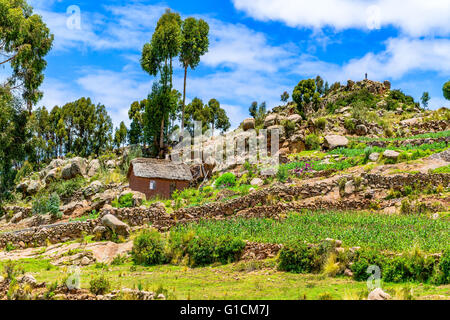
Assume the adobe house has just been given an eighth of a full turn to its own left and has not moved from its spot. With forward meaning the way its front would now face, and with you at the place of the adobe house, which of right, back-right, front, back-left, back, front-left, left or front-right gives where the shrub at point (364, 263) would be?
front-right

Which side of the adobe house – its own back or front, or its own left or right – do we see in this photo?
front

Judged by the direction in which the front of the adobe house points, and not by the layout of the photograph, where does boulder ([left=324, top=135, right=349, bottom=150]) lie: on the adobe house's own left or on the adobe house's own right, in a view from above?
on the adobe house's own left

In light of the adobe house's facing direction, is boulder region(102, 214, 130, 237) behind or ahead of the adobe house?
ahead

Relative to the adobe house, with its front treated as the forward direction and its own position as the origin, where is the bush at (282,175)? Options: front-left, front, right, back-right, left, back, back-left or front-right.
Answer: front-left

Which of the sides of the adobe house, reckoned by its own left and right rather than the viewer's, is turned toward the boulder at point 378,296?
front

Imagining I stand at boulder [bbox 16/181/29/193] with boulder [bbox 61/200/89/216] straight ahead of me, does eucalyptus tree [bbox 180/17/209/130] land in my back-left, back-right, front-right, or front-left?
front-left

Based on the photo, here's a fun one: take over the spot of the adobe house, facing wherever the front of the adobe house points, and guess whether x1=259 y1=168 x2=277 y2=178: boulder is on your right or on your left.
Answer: on your left

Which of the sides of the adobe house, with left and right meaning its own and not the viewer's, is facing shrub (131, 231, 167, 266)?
front

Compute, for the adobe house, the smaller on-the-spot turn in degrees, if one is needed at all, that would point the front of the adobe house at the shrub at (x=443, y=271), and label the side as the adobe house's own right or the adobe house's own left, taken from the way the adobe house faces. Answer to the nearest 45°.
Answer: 0° — it already faces it

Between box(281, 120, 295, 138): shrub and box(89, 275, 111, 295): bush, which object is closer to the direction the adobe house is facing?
the bush

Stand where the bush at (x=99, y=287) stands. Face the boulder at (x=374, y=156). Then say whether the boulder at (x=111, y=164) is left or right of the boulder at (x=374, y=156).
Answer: left

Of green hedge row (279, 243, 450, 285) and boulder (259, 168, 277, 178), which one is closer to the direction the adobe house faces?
the green hedge row

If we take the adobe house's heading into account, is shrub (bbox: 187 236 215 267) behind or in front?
in front

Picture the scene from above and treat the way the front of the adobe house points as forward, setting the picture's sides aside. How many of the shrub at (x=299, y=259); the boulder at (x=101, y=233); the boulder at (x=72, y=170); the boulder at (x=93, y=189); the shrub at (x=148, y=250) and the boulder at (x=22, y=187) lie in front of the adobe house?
3
